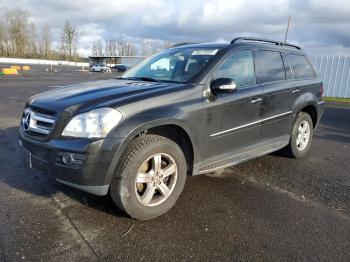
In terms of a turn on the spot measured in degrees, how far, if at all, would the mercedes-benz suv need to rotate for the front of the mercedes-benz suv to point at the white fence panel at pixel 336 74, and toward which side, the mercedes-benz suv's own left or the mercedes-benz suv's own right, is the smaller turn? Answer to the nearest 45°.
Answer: approximately 180°

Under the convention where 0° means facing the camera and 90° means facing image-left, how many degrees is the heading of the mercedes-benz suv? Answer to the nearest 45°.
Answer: approximately 45°
